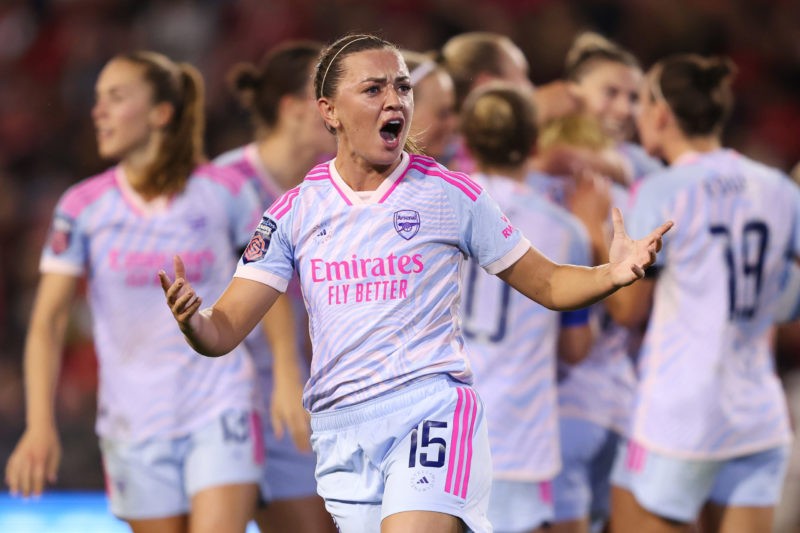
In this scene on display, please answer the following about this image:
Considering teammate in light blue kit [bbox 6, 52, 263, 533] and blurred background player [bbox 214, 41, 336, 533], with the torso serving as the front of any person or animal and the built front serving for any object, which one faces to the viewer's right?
the blurred background player

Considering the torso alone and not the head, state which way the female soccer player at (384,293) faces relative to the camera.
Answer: toward the camera

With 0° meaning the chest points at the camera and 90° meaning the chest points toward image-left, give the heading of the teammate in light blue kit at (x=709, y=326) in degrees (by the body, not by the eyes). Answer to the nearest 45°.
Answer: approximately 135°

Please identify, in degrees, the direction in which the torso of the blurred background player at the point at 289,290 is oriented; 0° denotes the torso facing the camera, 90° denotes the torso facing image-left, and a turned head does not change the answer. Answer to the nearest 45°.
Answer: approximately 270°

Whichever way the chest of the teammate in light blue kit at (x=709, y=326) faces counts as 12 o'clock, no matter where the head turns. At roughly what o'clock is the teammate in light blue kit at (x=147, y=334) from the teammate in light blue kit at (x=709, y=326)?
the teammate in light blue kit at (x=147, y=334) is roughly at 10 o'clock from the teammate in light blue kit at (x=709, y=326).

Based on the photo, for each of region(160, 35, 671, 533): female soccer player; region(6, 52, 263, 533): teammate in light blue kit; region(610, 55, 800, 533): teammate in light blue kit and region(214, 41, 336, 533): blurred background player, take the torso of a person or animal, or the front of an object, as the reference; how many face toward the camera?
2

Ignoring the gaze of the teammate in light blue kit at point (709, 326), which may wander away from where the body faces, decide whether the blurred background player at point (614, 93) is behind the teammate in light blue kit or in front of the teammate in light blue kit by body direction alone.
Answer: in front

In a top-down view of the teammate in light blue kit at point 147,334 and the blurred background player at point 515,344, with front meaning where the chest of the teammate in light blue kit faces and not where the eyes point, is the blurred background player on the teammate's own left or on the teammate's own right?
on the teammate's own left

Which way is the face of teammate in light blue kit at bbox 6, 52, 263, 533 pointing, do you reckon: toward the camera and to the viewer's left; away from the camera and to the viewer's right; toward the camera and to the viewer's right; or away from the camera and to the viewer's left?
toward the camera and to the viewer's left

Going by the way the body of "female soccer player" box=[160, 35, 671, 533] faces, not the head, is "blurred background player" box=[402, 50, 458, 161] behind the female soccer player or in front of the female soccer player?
behind

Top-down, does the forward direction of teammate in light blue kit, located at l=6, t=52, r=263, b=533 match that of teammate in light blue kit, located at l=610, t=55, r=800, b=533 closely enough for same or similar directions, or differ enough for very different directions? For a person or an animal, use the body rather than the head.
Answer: very different directions

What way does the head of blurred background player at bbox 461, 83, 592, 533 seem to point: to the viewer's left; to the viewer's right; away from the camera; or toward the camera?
away from the camera

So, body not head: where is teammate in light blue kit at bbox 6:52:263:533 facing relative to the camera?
toward the camera
